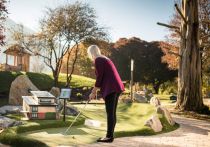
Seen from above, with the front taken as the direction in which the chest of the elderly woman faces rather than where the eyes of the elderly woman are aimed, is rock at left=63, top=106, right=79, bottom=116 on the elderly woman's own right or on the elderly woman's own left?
on the elderly woman's own right

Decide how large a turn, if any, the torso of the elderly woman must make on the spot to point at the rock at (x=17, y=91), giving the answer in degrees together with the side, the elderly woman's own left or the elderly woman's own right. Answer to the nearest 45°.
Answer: approximately 45° to the elderly woman's own right

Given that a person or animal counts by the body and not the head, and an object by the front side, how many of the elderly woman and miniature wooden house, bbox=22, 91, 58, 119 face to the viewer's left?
1

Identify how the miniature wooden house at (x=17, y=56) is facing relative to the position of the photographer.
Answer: facing the viewer and to the left of the viewer

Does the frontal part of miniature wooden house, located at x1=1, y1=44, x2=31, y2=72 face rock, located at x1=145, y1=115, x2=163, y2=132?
no

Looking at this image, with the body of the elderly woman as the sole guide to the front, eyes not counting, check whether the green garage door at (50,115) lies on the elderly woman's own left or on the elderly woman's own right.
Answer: on the elderly woman's own right

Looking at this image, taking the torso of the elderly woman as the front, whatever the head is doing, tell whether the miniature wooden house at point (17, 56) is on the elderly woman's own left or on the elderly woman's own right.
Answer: on the elderly woman's own right

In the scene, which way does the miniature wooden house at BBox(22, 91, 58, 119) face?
toward the camera

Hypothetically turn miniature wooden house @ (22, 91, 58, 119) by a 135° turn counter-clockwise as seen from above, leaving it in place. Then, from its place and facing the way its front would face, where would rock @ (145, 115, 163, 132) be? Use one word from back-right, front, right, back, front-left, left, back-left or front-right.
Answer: front-right

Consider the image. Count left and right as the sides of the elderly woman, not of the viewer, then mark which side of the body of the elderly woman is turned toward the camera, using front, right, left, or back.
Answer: left

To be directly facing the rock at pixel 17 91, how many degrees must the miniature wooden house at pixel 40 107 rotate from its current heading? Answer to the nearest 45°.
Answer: approximately 180°

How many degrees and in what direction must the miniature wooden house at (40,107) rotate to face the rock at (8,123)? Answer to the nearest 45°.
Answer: approximately 45° to its right

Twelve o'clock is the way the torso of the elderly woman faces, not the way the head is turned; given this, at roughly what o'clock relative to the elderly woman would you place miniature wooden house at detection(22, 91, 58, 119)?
The miniature wooden house is roughly at 2 o'clock from the elderly woman.

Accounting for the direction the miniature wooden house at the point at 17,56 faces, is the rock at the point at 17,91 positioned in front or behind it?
in front

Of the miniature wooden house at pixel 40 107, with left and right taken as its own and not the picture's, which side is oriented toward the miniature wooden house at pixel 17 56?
back

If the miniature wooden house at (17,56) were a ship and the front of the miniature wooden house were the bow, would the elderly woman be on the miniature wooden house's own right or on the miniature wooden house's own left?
on the miniature wooden house's own left
